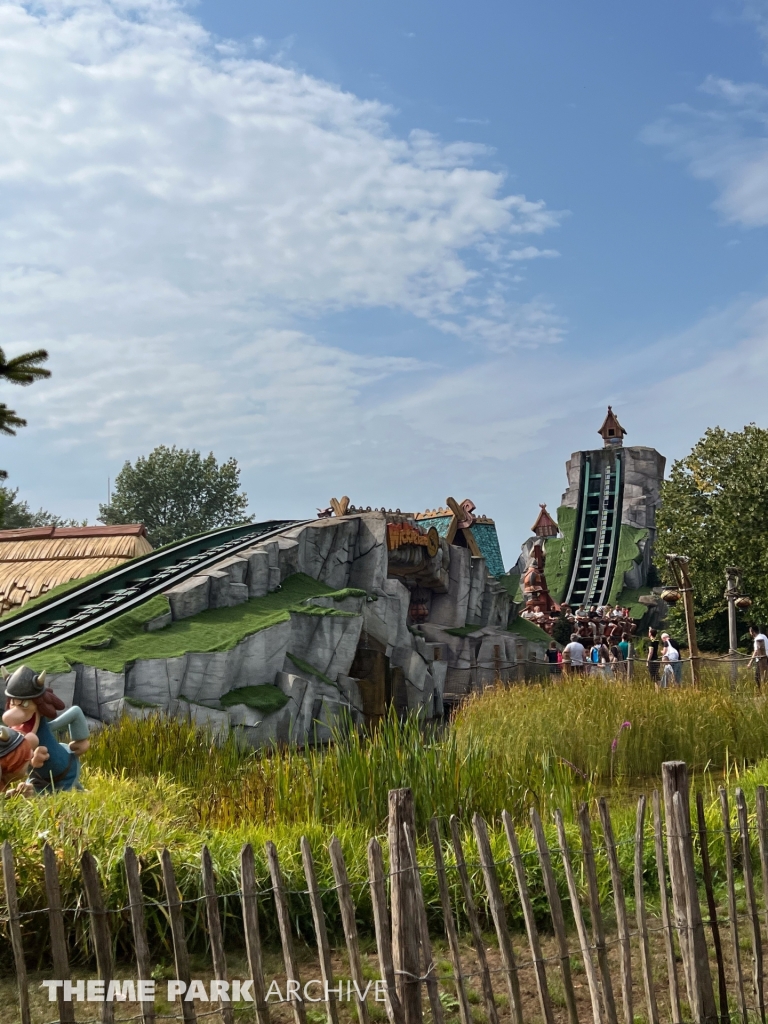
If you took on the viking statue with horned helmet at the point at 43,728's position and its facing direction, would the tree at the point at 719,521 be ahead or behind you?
behind

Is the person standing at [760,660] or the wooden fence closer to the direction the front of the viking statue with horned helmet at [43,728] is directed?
the wooden fence

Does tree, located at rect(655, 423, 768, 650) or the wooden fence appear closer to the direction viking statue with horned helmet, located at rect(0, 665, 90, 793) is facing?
the wooden fence

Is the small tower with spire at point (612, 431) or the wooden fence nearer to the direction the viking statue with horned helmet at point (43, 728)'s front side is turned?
the wooden fence

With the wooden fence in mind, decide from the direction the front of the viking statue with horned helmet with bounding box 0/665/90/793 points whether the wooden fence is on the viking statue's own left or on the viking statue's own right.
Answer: on the viking statue's own left

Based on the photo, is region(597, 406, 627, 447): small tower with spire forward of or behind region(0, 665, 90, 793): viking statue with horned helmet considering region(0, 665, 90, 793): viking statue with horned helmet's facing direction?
behind
